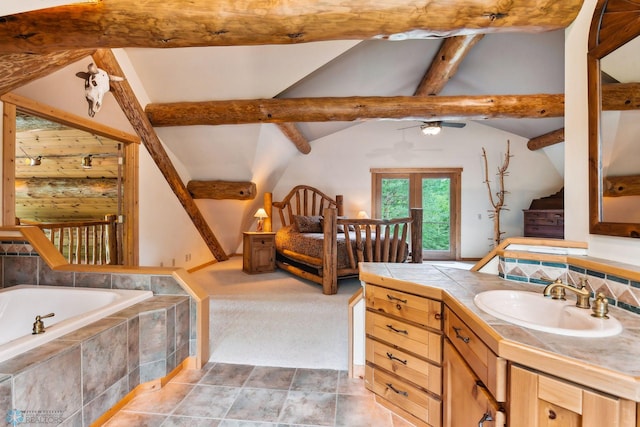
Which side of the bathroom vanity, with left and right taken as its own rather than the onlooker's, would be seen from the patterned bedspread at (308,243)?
right

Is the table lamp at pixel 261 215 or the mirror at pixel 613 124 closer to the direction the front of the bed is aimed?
the mirror

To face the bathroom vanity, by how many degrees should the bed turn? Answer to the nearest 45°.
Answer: approximately 45° to its right

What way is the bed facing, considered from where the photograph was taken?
facing the viewer and to the right of the viewer

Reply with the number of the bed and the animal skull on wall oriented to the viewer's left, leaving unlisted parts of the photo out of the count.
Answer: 0

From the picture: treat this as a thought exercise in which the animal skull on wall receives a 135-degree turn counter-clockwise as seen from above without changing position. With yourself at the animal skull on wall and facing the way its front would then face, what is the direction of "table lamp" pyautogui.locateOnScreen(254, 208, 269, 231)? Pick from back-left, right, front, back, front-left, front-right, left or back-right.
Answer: front-right

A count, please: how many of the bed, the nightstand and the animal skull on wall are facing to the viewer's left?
0

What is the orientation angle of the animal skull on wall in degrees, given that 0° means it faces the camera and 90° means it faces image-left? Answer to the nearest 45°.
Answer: approximately 315°
